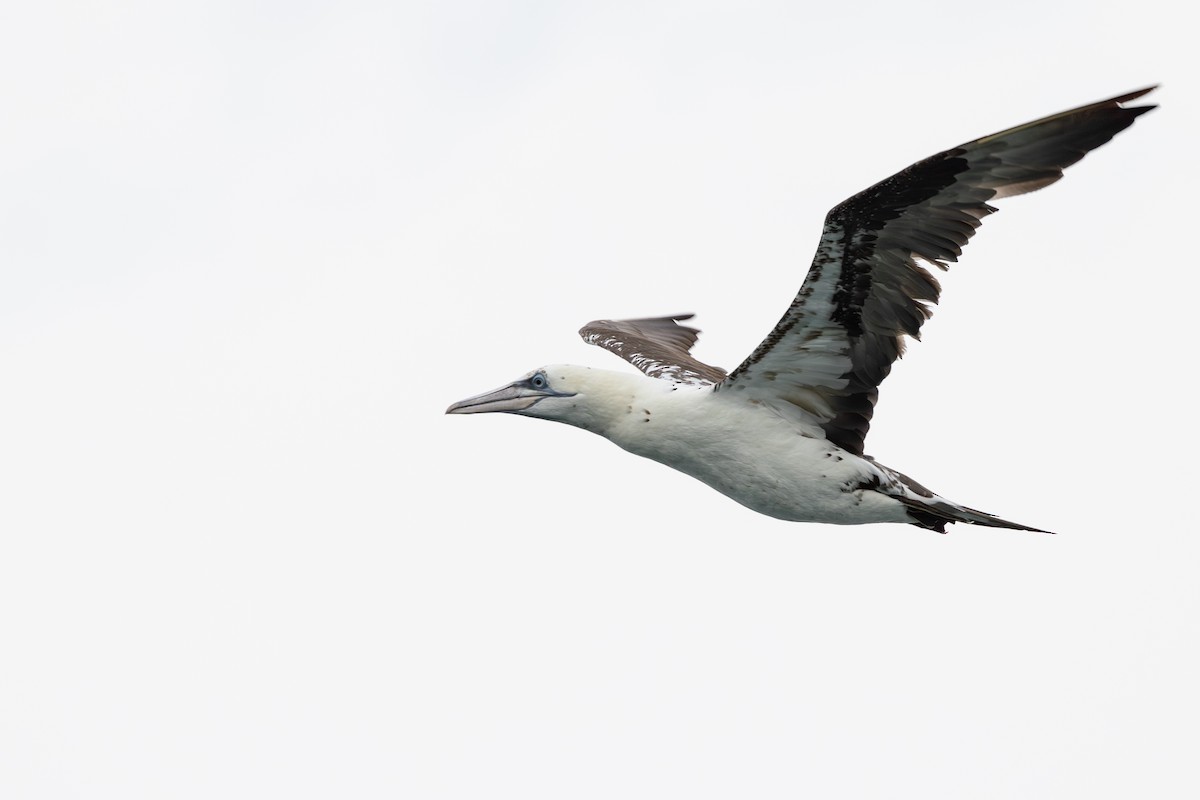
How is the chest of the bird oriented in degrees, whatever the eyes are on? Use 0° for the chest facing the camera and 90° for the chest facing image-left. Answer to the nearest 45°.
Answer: approximately 90°
